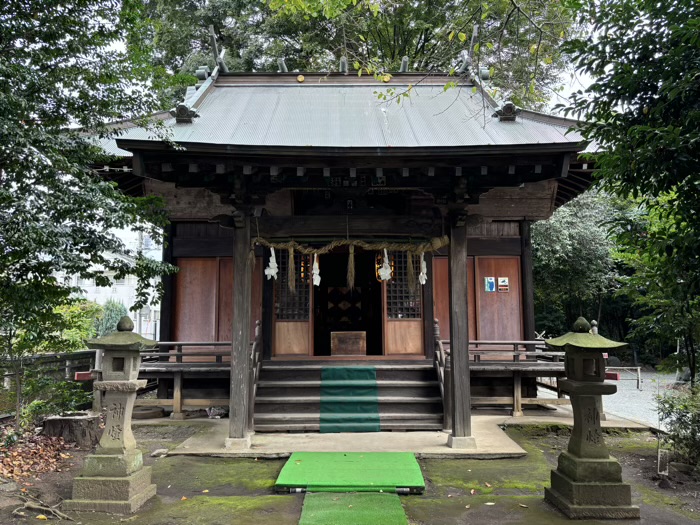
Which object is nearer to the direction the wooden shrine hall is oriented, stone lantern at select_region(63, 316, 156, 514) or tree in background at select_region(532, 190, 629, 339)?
the stone lantern

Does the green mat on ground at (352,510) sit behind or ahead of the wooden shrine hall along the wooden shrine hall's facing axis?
ahead

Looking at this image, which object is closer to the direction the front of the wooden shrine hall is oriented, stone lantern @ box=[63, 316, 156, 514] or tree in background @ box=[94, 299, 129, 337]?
the stone lantern

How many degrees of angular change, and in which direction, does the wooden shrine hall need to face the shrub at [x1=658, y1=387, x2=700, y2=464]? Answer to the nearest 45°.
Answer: approximately 45° to its left

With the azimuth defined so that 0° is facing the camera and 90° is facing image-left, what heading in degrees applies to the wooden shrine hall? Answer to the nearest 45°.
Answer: approximately 0°

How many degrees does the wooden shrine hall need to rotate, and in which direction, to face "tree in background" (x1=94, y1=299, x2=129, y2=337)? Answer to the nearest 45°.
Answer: approximately 135° to its right

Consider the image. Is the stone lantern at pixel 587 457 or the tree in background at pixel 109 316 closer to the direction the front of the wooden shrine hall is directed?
the stone lantern

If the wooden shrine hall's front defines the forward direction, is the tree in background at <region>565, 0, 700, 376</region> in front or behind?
in front

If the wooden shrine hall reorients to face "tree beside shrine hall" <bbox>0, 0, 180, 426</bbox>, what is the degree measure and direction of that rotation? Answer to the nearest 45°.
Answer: approximately 45° to its right

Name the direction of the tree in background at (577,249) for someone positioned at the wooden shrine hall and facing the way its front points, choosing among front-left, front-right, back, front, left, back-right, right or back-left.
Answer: back-left
